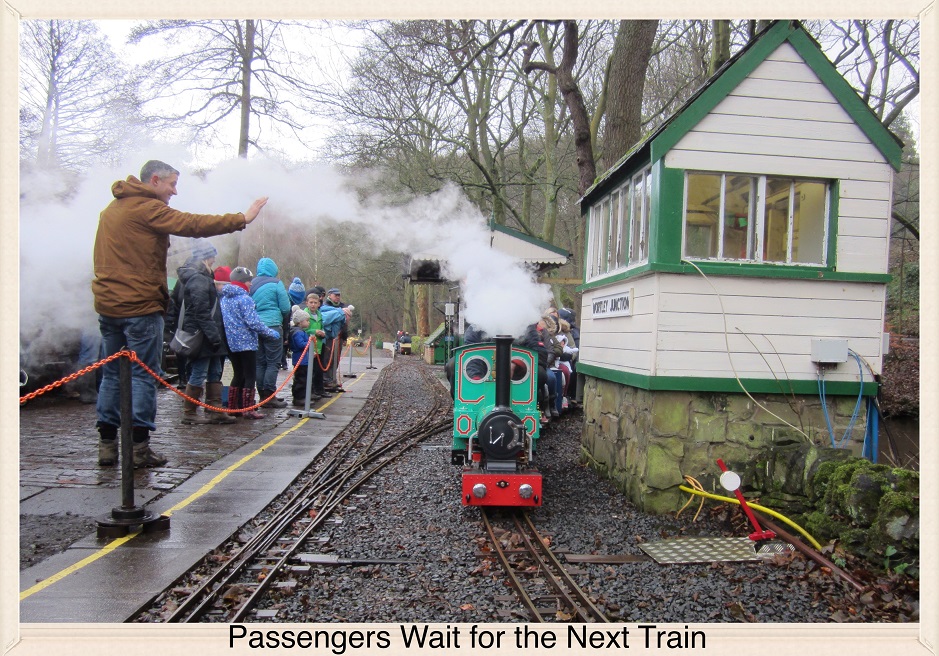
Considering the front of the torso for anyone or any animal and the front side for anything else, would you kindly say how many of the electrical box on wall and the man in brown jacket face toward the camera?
1

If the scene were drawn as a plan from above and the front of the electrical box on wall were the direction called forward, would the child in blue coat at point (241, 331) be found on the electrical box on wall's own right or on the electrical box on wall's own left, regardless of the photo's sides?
on the electrical box on wall's own right

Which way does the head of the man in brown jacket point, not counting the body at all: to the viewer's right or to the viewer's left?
to the viewer's right

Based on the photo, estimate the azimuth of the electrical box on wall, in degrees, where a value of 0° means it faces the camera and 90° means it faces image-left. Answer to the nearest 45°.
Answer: approximately 0°

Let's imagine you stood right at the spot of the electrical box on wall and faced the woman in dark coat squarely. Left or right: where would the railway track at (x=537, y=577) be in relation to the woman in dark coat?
left
